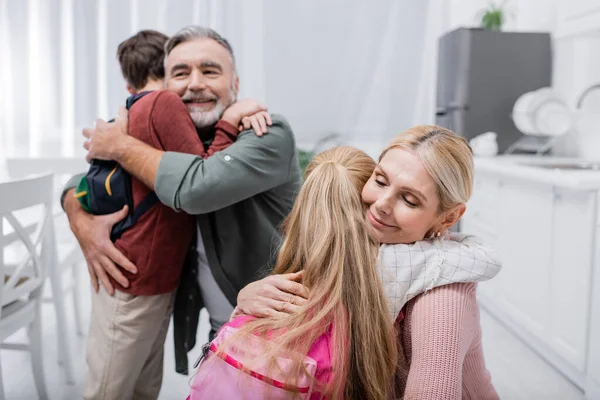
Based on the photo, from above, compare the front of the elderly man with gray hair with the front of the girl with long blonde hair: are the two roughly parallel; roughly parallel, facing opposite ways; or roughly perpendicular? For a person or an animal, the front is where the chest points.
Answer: roughly parallel, facing opposite ways

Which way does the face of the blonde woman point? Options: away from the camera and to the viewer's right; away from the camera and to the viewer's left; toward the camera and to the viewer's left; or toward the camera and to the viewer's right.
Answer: toward the camera and to the viewer's left

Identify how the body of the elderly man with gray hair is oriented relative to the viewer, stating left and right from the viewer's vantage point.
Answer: facing the viewer and to the left of the viewer

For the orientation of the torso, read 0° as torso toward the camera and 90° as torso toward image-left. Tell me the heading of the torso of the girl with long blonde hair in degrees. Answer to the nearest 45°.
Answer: approximately 225°

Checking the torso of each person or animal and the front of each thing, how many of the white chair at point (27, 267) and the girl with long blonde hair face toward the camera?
0

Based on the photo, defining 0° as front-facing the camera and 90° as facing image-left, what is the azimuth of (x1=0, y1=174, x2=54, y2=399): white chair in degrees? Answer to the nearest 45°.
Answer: approximately 135°

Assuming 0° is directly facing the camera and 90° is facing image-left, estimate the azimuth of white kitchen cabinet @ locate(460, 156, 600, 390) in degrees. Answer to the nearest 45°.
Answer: approximately 45°
